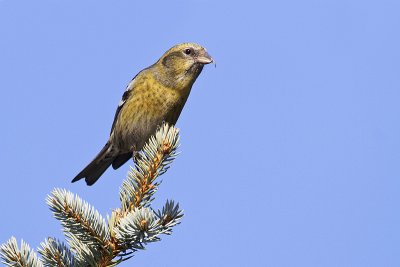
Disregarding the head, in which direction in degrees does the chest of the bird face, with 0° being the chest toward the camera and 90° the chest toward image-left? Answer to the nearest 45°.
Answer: approximately 315°

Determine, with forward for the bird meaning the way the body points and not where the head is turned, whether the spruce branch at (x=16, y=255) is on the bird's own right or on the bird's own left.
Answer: on the bird's own right
